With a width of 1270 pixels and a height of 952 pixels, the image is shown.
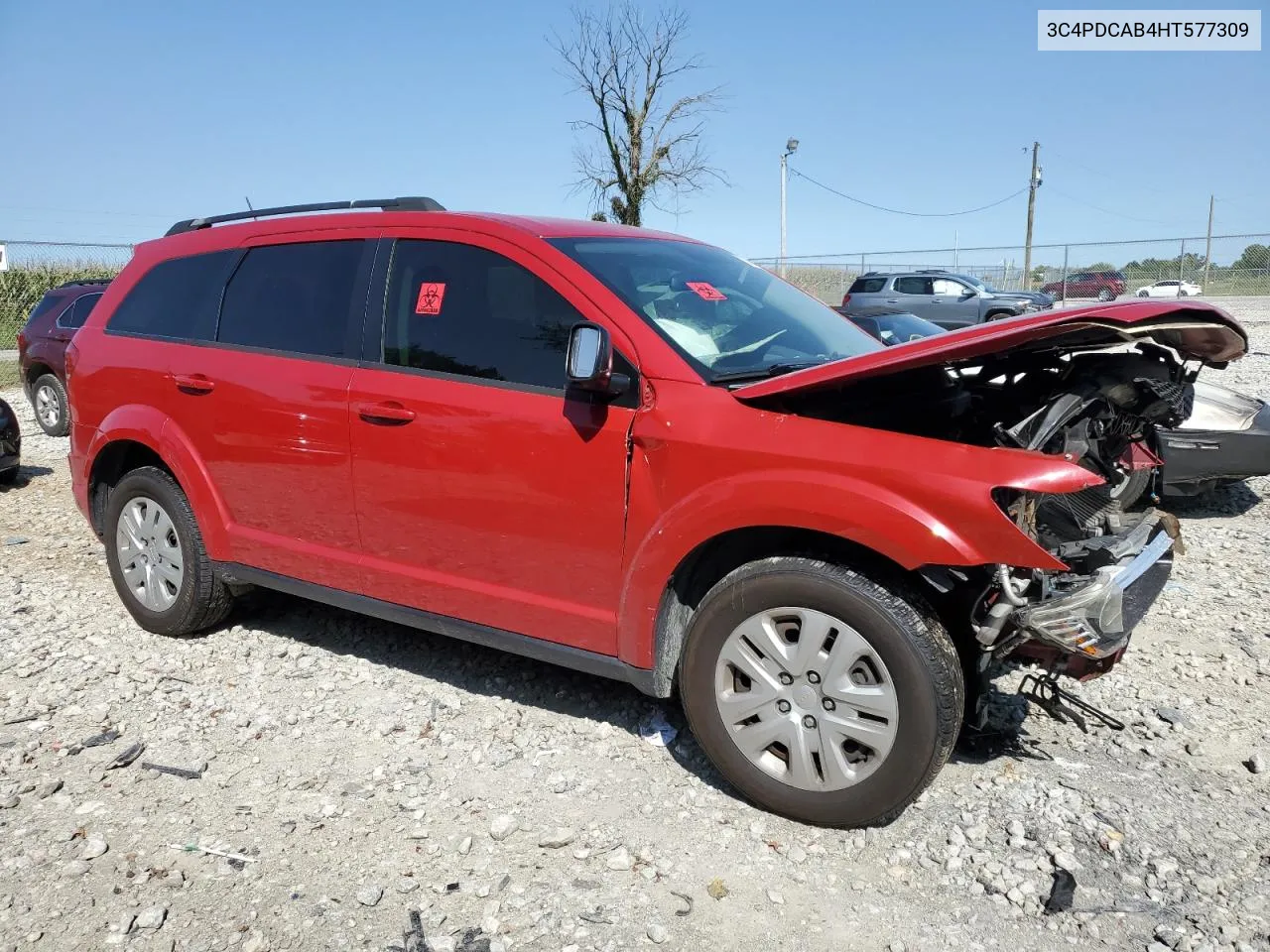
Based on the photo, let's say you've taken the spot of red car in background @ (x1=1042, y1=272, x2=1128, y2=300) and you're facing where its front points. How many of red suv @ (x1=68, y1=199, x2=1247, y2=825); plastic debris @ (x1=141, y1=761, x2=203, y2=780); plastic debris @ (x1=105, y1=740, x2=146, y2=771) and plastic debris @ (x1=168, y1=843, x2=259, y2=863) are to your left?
4

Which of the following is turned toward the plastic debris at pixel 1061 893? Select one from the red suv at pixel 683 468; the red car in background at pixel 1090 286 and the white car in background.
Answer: the red suv

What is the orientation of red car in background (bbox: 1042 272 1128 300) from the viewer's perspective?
to the viewer's left

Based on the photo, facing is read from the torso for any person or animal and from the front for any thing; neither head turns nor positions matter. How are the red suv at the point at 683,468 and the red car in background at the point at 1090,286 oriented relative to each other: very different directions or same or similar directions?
very different directions

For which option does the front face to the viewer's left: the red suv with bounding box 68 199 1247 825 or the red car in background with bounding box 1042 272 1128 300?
the red car in background

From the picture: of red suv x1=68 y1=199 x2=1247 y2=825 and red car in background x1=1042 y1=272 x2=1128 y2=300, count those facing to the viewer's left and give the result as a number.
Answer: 1

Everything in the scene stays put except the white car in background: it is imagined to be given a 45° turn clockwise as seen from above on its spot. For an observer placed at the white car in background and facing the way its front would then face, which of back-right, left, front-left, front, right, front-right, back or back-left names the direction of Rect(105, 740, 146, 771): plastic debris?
back-left

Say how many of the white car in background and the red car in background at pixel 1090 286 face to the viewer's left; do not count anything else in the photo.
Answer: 2

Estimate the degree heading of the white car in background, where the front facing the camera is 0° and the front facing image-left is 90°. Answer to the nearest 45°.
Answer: approximately 90°

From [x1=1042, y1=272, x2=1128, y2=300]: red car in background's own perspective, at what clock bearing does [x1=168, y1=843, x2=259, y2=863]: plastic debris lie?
The plastic debris is roughly at 9 o'clock from the red car in background.
